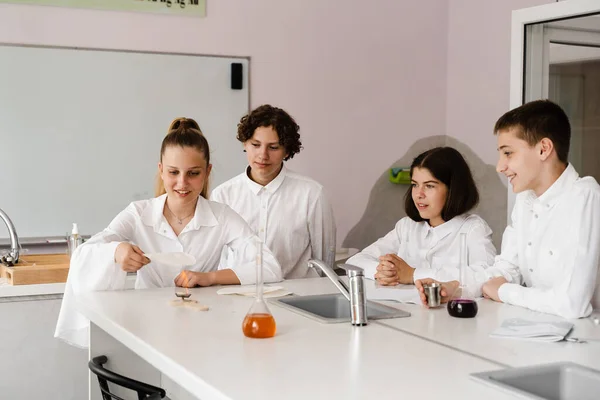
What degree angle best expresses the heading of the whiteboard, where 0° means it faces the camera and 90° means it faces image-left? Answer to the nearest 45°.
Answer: approximately 0°

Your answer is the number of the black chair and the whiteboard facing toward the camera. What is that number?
1

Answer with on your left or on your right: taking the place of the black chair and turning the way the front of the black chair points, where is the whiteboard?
on your left

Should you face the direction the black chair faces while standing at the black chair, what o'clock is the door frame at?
The door frame is roughly at 12 o'clock from the black chair.

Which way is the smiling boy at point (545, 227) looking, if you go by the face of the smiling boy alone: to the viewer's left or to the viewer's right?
to the viewer's left

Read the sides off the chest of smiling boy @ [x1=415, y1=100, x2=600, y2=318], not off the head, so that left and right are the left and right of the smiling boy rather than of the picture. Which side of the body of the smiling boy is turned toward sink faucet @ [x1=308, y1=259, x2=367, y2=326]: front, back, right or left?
front

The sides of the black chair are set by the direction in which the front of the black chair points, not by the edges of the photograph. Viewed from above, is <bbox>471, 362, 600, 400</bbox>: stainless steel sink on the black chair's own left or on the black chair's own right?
on the black chair's own right

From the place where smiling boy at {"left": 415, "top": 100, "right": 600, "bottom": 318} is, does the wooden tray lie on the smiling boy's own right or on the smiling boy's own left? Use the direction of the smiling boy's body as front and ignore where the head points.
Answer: on the smiling boy's own right

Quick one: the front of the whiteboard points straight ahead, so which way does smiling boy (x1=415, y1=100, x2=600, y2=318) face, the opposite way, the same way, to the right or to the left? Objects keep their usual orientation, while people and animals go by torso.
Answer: to the right

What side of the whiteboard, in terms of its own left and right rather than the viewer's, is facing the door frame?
left

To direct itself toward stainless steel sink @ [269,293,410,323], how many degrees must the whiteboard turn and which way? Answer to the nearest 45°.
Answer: approximately 45° to its left

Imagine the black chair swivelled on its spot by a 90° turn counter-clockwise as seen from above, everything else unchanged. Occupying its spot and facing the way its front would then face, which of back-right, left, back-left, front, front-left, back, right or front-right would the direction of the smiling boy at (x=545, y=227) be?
back-right

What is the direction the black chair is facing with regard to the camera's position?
facing away from the viewer and to the right of the viewer

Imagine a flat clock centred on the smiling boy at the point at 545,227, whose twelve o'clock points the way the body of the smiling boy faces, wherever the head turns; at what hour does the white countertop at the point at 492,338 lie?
The white countertop is roughly at 11 o'clock from the smiling boy.

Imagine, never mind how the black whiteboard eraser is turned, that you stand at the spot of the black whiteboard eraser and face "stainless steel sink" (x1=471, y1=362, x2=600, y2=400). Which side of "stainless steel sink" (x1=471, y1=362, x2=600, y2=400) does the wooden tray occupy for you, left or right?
right
